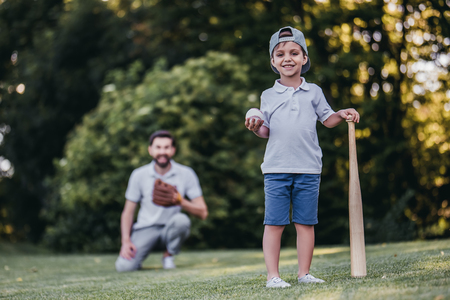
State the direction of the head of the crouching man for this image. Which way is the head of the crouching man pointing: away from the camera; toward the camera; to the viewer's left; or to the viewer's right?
toward the camera

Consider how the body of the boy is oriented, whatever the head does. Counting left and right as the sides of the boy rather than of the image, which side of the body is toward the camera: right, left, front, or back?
front

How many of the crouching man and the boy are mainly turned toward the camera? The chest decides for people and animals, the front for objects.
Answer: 2

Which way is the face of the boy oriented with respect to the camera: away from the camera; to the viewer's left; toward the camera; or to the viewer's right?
toward the camera

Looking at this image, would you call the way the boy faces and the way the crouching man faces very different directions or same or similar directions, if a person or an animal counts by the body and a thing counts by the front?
same or similar directions

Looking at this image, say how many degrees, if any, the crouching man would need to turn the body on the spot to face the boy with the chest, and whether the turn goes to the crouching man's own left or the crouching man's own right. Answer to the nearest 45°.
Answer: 0° — they already face them

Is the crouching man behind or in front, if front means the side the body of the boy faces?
behind

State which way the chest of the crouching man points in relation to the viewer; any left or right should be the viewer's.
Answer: facing the viewer
